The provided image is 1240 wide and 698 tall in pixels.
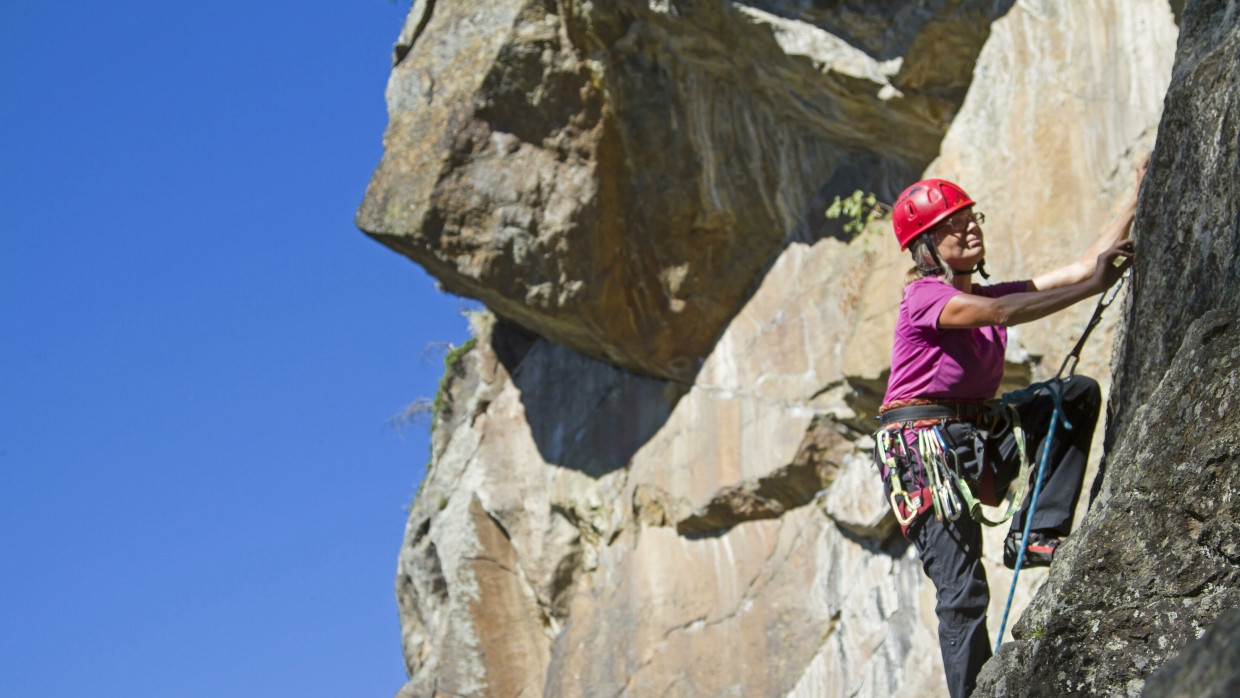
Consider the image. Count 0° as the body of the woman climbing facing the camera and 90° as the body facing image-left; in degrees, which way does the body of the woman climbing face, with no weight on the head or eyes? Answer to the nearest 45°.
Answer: approximately 270°

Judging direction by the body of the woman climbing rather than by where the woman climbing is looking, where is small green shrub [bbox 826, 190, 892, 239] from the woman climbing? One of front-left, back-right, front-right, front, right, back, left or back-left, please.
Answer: left
